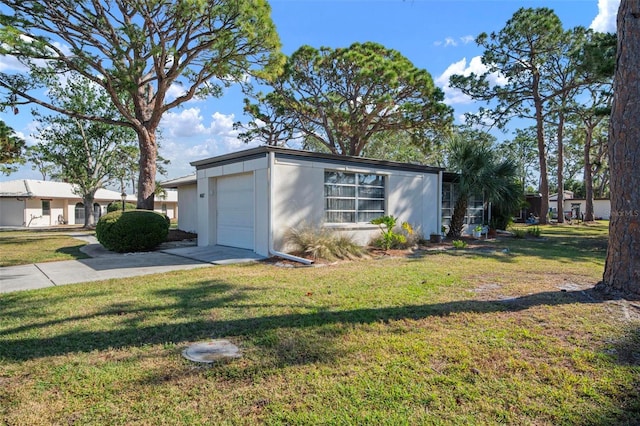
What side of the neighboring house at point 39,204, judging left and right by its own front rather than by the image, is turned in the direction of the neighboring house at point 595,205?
left

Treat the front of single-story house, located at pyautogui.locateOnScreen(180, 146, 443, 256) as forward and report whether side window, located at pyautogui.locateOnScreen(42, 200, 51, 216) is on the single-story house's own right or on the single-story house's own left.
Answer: on the single-story house's own right

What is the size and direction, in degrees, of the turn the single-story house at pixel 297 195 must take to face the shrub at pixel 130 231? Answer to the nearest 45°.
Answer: approximately 45° to its right

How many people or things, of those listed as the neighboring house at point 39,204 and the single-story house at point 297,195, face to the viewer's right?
0

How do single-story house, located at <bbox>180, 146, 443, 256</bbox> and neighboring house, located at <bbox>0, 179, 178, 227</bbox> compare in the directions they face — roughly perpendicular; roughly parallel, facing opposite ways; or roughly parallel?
roughly perpendicular

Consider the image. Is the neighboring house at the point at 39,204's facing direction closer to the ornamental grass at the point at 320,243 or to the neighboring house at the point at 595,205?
the ornamental grass

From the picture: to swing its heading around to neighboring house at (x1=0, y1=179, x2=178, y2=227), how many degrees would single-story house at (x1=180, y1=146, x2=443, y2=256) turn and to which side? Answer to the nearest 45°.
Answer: approximately 90° to its right

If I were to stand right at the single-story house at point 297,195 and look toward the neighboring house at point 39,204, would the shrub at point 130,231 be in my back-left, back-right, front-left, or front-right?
front-left

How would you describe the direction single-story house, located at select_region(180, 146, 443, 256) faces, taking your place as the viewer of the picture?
facing the viewer and to the left of the viewer

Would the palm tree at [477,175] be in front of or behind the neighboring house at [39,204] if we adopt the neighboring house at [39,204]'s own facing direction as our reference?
in front

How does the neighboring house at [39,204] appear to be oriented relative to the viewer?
toward the camera

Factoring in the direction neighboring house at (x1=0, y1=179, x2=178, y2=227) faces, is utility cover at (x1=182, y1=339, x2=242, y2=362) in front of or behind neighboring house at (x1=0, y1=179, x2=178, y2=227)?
in front

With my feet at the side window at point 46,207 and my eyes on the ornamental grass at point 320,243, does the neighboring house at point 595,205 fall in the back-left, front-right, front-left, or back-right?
front-left

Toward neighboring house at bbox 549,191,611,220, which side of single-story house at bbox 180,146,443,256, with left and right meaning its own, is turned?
back
